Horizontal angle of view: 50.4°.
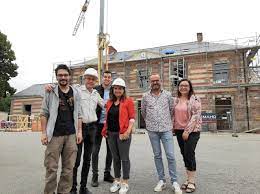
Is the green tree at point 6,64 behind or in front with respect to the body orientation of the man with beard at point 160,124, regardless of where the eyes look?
behind

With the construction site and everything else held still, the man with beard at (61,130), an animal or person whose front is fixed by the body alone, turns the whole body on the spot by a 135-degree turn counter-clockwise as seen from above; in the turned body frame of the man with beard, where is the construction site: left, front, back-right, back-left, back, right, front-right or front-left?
front

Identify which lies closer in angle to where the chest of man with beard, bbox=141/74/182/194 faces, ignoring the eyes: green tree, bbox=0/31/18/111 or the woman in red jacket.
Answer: the woman in red jacket

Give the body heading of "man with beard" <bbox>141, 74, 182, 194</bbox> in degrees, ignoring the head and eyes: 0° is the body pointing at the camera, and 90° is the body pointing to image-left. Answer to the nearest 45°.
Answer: approximately 0°

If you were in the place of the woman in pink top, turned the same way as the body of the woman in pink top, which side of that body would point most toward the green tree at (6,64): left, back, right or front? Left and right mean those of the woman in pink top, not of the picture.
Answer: right

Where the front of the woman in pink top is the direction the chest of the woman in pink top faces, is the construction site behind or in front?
behind

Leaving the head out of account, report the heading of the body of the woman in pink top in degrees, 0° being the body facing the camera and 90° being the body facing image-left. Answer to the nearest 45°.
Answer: approximately 45°

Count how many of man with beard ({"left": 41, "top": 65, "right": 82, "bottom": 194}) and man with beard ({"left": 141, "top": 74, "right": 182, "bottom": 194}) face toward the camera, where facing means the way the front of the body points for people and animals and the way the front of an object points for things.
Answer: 2

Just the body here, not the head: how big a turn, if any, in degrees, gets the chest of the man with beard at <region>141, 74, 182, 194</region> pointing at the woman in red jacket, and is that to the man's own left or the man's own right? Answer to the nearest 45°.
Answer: approximately 90° to the man's own right

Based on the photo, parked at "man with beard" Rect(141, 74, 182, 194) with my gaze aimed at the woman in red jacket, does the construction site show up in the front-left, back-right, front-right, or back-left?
back-right

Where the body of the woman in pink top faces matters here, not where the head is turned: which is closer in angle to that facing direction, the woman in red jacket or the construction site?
the woman in red jacket
